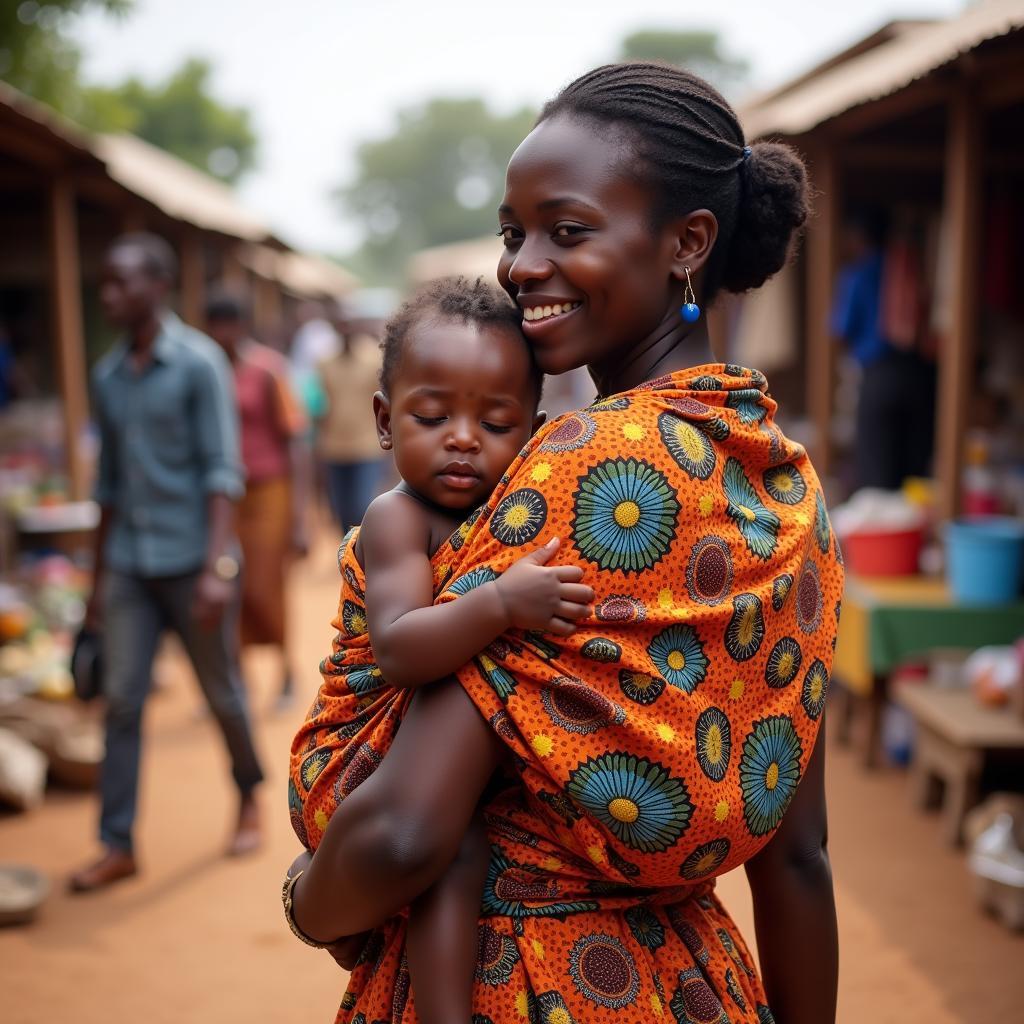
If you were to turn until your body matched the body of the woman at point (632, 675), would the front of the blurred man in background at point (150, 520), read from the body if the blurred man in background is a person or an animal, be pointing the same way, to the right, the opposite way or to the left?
to the left

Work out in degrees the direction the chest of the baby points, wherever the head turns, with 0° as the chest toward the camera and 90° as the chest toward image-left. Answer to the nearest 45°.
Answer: approximately 315°

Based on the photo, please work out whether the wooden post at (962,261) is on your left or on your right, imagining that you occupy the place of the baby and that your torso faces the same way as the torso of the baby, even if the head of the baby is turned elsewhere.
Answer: on your left

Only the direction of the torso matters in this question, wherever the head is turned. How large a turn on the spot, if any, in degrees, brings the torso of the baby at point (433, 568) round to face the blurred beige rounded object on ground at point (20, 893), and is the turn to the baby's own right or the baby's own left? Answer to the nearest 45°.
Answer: approximately 180°

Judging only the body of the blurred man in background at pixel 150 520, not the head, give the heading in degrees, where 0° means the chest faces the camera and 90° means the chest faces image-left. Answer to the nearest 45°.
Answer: approximately 45°

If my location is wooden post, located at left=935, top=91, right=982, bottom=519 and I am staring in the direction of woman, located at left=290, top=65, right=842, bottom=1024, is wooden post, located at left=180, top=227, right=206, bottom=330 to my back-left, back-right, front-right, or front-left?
back-right

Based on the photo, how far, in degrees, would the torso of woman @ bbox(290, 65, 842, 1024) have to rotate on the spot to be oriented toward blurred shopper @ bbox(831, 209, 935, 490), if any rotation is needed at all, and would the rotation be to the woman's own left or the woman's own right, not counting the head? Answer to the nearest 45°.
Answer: approximately 45° to the woman's own right

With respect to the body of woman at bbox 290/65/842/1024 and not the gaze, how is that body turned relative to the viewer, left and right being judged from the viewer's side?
facing away from the viewer and to the left of the viewer

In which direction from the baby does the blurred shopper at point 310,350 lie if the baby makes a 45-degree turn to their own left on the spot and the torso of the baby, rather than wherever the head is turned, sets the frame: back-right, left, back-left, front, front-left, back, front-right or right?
left

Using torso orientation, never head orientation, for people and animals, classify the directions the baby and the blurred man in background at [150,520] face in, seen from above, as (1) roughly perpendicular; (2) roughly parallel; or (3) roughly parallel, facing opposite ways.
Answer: roughly perpendicular

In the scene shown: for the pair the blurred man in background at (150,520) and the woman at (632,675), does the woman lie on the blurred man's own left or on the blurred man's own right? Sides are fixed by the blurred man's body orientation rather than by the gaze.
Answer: on the blurred man's own left

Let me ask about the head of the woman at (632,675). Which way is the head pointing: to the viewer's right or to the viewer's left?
to the viewer's left
